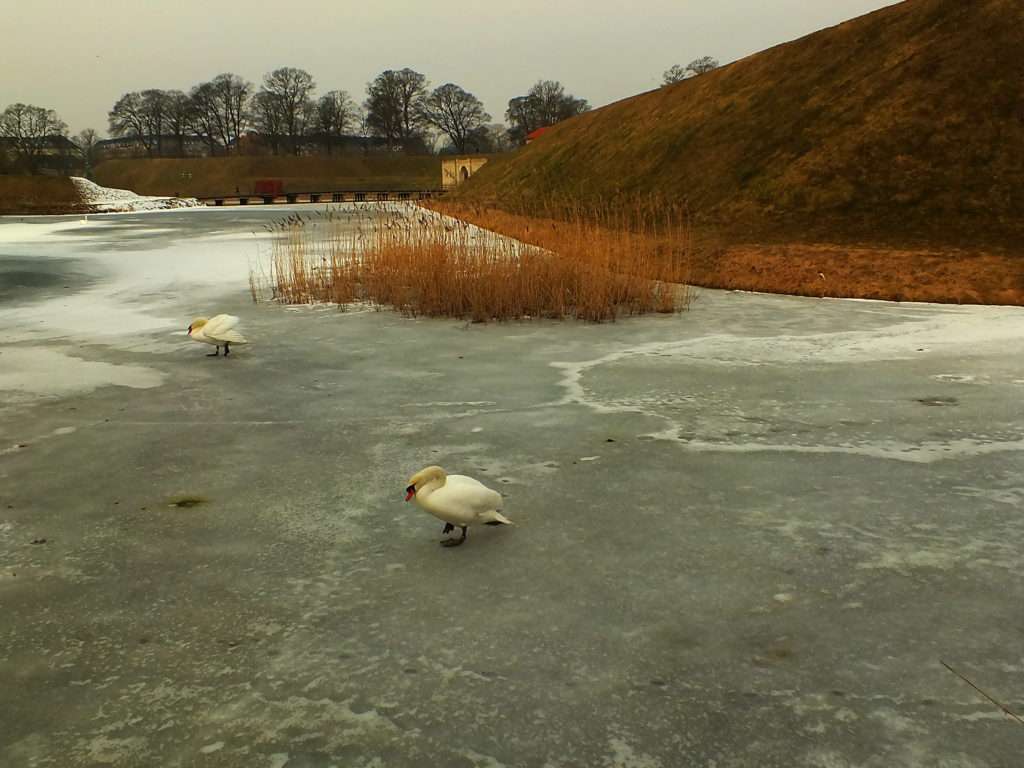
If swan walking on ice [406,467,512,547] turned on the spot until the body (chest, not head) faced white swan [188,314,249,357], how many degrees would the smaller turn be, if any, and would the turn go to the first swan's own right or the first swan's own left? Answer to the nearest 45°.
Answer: approximately 45° to the first swan's own right

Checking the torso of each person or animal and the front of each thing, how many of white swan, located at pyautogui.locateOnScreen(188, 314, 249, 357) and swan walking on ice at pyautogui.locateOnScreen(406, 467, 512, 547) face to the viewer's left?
2

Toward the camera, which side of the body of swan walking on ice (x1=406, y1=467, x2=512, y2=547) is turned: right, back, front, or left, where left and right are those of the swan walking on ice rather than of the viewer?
left

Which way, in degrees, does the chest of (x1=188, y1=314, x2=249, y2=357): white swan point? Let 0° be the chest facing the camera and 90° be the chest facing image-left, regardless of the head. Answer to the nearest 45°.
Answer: approximately 90°

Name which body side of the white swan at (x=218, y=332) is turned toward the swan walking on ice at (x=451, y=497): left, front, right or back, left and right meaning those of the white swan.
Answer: left

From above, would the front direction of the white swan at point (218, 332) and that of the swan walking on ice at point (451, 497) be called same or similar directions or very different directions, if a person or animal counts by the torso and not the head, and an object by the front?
same or similar directions
